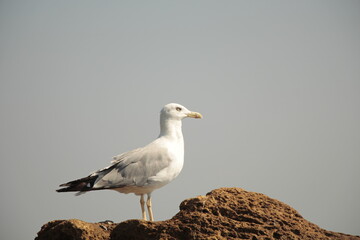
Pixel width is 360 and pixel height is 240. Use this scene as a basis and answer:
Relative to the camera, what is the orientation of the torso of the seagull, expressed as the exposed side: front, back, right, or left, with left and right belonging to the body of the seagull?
right
